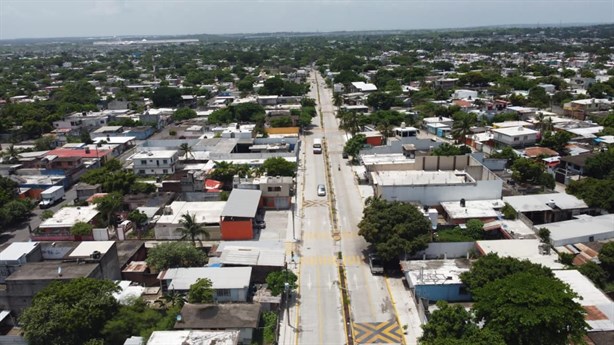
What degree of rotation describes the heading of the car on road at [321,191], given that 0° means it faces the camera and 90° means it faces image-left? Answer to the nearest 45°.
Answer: approximately 0°

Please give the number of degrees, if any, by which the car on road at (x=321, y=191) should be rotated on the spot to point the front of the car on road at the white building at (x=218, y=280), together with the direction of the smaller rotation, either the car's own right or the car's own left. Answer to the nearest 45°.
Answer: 0° — it already faces it

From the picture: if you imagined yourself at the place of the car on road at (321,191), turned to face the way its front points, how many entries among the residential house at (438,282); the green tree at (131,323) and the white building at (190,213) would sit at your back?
0

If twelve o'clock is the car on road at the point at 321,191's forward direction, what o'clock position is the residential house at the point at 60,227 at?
The residential house is roughly at 2 o'clock from the car on road.

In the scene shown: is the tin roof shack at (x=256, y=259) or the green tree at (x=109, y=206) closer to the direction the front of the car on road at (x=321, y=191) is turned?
the tin roof shack

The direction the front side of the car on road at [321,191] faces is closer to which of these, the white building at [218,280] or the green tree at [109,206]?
the white building

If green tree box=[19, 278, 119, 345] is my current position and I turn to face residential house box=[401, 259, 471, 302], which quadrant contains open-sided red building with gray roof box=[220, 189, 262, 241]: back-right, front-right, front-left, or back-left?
front-left

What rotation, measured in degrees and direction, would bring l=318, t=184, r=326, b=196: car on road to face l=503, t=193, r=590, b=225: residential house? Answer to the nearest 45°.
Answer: approximately 45° to its left

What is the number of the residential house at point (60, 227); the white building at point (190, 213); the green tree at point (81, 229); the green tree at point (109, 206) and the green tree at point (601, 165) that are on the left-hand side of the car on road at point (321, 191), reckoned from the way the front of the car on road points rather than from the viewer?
1

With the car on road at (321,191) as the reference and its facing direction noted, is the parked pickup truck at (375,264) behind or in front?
in front

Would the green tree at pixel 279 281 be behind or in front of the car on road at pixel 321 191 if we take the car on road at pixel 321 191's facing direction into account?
in front

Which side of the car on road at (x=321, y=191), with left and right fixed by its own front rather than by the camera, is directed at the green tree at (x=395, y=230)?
front

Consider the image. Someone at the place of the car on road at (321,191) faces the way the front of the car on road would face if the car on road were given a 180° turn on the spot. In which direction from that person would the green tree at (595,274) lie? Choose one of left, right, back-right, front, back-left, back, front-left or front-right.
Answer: back-right

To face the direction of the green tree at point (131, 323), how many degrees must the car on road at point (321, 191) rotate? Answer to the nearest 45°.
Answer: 0° — it already faces it

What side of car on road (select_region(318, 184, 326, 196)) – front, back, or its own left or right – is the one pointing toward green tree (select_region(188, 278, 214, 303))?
front

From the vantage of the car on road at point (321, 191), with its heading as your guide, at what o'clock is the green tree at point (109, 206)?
The green tree is roughly at 2 o'clock from the car on road.

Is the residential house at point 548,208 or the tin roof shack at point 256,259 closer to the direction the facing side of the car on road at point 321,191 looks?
the tin roof shack

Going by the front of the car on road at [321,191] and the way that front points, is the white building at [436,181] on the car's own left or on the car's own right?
on the car's own left
